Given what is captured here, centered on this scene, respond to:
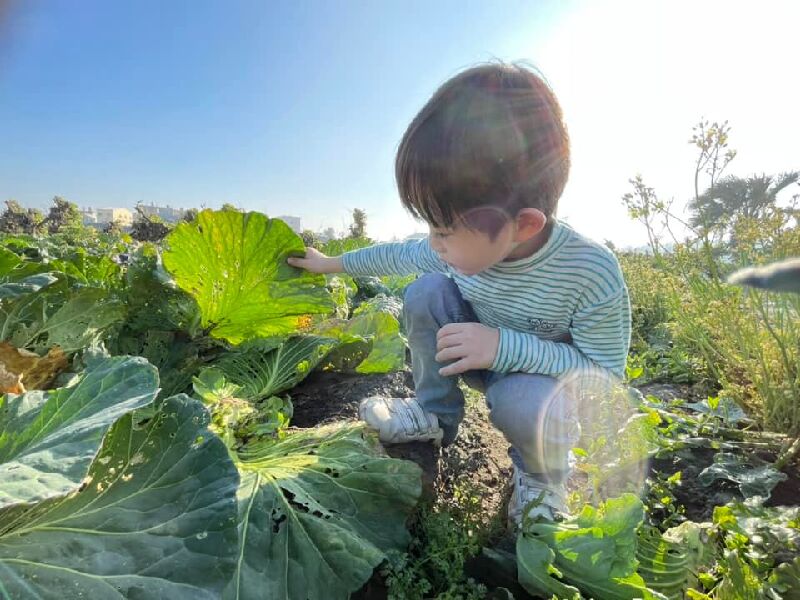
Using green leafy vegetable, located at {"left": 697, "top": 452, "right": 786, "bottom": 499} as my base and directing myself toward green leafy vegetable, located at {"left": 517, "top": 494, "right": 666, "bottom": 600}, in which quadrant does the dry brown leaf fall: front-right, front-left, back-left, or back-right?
front-right

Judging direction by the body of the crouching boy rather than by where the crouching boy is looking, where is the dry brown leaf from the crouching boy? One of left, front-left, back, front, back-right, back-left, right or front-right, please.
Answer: front-right

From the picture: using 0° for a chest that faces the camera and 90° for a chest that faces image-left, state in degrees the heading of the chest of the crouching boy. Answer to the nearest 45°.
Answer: approximately 45°
